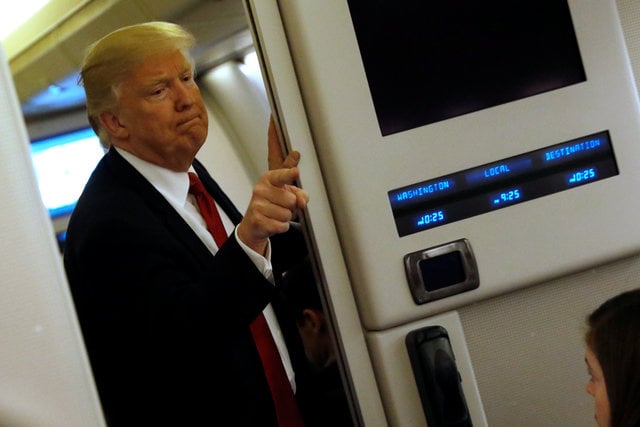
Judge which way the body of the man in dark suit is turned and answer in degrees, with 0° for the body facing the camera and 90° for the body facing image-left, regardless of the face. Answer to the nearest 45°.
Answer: approximately 315°

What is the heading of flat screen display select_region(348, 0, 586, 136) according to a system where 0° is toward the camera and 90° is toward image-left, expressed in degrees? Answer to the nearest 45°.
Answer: approximately 0°

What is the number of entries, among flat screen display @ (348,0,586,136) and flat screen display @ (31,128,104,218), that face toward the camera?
2

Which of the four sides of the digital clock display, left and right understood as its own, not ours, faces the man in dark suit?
right

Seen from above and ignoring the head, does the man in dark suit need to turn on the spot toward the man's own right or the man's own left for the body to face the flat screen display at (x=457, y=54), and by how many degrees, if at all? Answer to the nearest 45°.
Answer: approximately 45° to the man's own left

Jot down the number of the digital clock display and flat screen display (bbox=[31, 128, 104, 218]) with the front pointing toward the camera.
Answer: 2

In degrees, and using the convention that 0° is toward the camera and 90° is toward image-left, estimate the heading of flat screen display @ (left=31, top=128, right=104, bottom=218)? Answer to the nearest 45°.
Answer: approximately 0°
